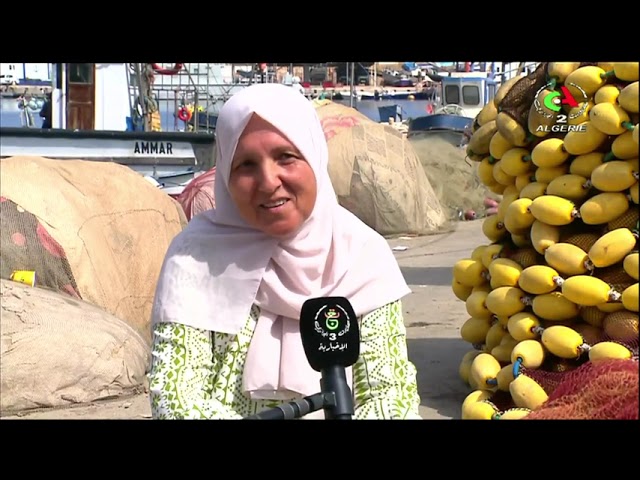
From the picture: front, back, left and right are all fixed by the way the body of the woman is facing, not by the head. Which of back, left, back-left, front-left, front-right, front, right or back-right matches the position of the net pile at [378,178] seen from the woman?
back

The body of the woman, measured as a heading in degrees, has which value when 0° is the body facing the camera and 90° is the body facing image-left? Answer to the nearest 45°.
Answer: approximately 0°

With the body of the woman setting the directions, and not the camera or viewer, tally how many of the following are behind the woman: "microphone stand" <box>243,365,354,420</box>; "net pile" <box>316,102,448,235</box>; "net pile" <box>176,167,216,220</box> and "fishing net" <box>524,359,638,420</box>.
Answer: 2

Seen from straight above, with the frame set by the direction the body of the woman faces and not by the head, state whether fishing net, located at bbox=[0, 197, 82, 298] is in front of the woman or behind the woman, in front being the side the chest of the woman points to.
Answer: behind

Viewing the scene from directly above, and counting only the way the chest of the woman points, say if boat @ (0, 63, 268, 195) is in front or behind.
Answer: behind

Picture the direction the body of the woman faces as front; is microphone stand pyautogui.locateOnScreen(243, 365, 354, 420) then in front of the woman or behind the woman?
in front

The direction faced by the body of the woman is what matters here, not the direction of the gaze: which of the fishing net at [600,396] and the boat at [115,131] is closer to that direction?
the fishing net

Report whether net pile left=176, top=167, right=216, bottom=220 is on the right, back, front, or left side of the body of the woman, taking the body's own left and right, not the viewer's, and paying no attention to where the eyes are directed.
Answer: back
